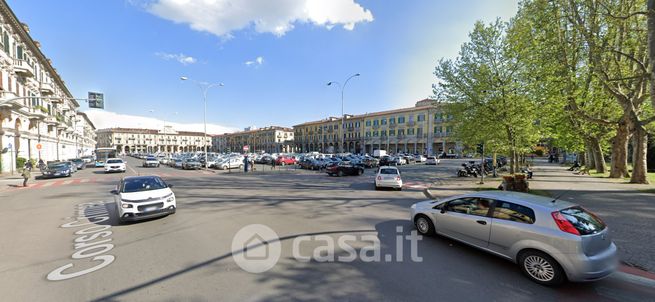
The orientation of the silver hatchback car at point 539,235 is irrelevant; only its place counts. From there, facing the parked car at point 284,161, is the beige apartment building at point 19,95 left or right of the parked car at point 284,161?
left

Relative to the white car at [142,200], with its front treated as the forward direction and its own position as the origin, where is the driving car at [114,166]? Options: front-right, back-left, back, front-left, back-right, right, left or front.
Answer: back

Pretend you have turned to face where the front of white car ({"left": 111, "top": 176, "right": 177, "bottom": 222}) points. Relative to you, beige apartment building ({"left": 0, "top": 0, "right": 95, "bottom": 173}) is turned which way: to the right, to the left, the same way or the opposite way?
to the left

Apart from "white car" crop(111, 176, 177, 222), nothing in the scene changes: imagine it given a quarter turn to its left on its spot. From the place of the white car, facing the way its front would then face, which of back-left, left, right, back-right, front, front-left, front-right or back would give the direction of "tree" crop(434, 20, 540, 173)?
front

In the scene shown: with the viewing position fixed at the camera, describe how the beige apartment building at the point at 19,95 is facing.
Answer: facing to the right of the viewer

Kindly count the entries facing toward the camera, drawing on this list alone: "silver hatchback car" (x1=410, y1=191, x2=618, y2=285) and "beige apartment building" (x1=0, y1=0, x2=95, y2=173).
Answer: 0

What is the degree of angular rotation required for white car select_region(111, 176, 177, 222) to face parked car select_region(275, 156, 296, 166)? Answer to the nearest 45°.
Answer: approximately 135° to its left

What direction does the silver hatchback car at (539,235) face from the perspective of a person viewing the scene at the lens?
facing away from the viewer and to the left of the viewer

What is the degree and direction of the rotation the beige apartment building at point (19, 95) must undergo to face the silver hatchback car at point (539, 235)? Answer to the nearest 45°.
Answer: approximately 90° to its right

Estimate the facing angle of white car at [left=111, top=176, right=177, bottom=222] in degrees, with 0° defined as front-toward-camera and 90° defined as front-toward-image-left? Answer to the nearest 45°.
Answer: approximately 0°

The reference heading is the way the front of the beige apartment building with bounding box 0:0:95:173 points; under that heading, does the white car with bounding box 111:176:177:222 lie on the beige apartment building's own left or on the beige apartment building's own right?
on the beige apartment building's own right

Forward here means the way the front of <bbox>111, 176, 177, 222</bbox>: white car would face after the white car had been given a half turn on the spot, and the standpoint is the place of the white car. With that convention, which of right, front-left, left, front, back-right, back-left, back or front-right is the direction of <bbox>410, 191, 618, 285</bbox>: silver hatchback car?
back-right

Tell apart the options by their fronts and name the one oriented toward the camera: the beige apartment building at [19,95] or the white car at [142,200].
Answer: the white car

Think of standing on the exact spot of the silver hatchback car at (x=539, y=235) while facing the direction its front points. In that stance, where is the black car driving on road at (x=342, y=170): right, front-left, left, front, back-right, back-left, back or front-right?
front

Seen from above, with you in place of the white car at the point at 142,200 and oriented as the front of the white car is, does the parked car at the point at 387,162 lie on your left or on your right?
on your left

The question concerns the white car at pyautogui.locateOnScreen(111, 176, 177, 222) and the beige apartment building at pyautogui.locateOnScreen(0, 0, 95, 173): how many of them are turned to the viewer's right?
1

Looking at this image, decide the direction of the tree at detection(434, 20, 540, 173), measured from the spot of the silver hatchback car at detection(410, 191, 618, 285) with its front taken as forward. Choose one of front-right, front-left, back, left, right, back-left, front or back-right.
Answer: front-right
